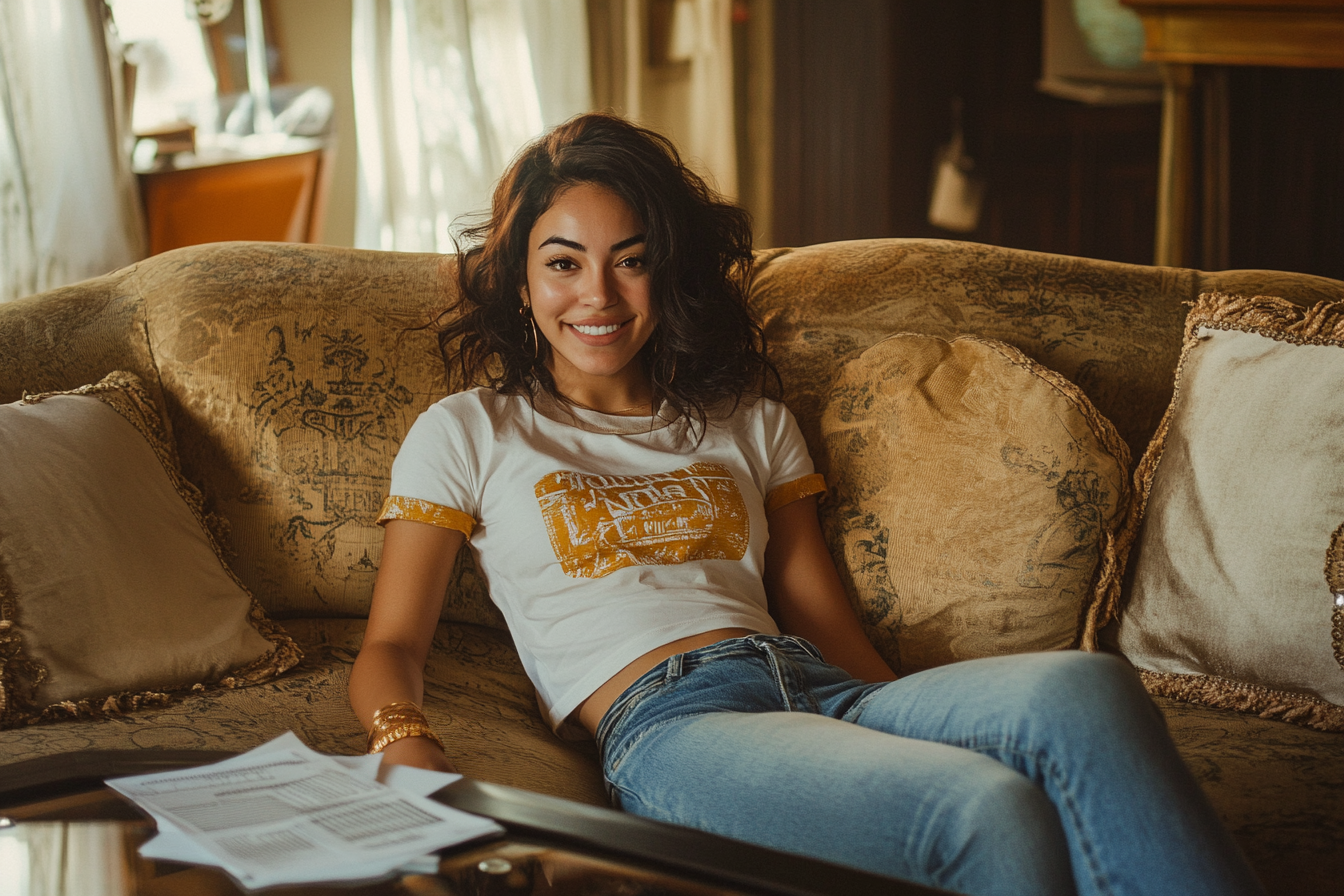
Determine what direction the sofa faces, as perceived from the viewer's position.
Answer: facing the viewer

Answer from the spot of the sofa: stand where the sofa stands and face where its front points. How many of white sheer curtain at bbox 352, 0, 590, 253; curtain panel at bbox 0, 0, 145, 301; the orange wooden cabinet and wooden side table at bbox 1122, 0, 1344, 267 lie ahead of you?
0

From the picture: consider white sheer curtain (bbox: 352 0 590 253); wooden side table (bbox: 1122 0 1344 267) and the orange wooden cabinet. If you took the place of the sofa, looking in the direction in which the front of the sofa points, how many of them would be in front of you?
0

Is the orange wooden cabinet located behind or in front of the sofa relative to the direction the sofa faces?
behind

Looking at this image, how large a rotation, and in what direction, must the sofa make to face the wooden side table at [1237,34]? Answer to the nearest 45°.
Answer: approximately 135° to its left

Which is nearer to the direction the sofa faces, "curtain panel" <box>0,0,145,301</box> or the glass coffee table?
the glass coffee table

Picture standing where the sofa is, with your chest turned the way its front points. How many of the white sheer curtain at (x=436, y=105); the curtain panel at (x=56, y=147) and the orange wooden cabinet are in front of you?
0

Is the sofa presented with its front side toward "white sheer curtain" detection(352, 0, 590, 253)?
no

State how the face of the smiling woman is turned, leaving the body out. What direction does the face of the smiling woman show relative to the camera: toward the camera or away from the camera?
toward the camera

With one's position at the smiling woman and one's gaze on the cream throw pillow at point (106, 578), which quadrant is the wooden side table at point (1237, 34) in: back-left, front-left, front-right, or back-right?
back-right

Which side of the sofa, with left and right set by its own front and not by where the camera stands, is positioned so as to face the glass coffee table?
front

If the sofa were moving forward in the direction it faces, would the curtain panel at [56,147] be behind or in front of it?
behind
